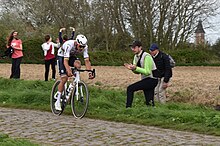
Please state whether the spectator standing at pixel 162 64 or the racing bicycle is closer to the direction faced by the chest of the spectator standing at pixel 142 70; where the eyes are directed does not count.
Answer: the racing bicycle

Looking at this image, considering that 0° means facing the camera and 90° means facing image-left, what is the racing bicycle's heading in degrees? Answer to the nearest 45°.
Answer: approximately 315°

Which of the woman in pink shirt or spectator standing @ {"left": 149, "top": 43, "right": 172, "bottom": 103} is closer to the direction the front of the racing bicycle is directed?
the spectator standing

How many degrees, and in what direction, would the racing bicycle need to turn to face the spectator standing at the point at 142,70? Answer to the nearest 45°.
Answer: approximately 45° to its left

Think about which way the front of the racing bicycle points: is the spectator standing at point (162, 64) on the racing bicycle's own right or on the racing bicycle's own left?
on the racing bicycle's own left

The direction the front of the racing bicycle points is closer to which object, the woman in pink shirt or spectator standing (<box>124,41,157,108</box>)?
the spectator standing

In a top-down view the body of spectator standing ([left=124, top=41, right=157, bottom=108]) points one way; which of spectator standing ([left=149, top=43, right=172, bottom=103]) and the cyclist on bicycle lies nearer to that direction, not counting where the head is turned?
the cyclist on bicycle

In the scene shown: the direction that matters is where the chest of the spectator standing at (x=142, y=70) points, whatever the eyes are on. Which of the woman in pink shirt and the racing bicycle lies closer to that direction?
the racing bicycle
